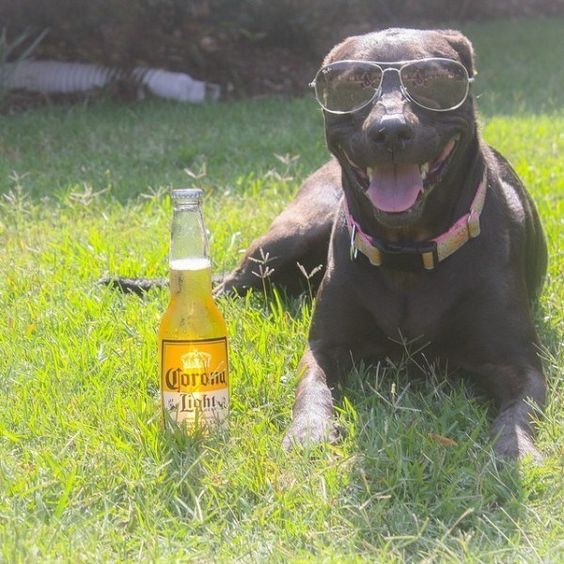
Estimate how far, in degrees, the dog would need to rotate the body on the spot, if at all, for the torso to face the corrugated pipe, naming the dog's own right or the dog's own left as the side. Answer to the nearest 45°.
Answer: approximately 135° to the dog's own right

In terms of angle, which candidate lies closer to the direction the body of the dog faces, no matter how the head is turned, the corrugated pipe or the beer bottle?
the beer bottle

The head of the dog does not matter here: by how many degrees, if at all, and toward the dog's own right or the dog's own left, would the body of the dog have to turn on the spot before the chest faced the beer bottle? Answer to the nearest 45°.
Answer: approximately 45° to the dog's own right

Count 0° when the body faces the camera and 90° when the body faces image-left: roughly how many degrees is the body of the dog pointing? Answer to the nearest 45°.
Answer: approximately 0°
